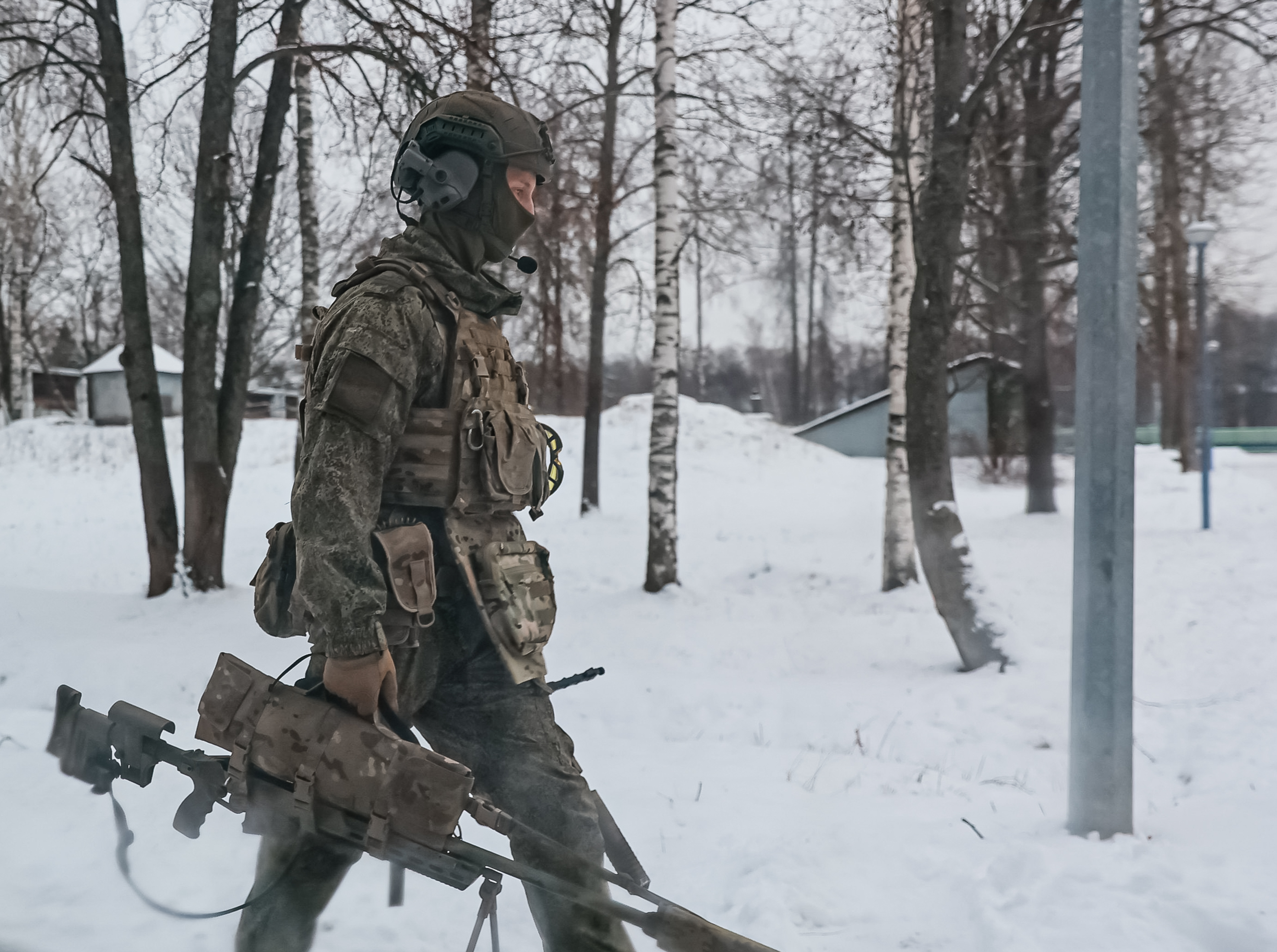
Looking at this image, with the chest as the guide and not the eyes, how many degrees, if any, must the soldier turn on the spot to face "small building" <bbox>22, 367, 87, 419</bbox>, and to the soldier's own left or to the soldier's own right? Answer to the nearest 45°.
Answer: approximately 90° to the soldier's own left

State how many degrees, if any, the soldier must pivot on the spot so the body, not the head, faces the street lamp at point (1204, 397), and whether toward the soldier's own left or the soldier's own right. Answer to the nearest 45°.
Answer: approximately 45° to the soldier's own left

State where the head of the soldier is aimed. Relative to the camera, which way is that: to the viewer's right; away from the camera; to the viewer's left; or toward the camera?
to the viewer's right

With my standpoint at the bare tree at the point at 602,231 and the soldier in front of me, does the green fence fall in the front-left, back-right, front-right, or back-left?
back-left

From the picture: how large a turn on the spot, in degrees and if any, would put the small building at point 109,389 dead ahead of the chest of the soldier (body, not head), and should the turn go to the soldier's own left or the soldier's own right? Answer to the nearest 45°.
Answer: approximately 90° to the soldier's own left

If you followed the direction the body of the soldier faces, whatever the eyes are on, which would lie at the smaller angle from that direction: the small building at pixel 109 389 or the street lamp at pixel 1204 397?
the street lamp

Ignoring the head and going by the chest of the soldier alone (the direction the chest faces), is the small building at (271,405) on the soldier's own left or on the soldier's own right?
on the soldier's own left

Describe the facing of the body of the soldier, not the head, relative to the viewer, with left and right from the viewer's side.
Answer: facing to the right of the viewer
